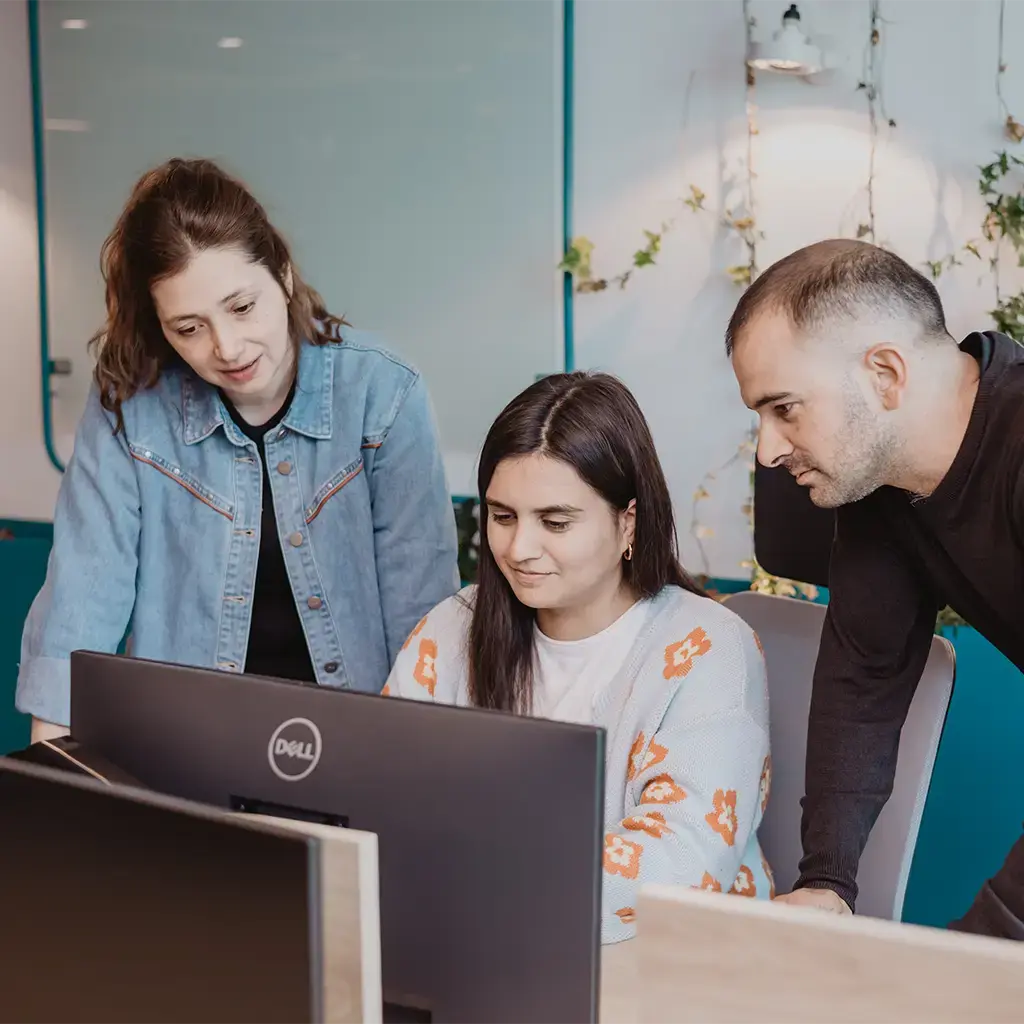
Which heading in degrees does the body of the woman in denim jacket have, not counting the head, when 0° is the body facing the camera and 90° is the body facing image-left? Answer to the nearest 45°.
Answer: approximately 0°

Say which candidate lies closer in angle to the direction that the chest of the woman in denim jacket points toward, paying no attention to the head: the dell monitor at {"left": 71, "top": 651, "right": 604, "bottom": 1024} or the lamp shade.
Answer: the dell monitor

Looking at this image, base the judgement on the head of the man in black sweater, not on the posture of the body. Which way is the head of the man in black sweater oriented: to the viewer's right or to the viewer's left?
to the viewer's left

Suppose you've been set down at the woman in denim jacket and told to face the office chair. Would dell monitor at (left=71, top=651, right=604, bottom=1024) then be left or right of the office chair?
right

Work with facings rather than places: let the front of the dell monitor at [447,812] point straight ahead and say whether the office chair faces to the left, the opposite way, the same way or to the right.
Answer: the opposite way

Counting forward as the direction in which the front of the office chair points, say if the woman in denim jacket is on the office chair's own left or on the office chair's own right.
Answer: on the office chair's own right

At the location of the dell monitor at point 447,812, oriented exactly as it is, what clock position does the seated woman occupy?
The seated woman is roughly at 11 o'clock from the dell monitor.
